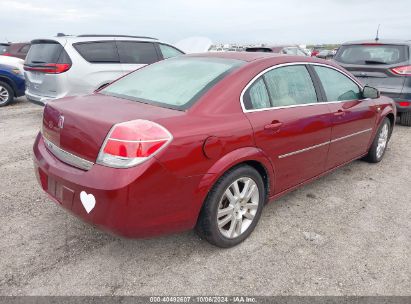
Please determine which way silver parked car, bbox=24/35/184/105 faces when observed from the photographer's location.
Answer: facing away from the viewer and to the right of the viewer

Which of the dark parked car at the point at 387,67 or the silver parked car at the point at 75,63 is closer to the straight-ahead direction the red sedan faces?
the dark parked car

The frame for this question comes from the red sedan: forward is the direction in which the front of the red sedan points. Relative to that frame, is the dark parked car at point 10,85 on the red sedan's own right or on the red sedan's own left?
on the red sedan's own left

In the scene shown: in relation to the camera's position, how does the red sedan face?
facing away from the viewer and to the right of the viewer

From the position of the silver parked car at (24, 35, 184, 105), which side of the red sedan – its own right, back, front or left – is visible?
left

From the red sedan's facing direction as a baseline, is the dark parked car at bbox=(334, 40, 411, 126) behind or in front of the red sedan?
in front

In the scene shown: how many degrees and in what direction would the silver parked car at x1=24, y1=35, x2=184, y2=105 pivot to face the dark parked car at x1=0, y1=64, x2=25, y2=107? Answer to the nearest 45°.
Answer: approximately 90° to its left

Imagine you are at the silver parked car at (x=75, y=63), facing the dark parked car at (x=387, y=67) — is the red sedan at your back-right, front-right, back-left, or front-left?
front-right

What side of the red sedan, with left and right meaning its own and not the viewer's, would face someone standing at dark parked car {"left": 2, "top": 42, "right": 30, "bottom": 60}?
left
